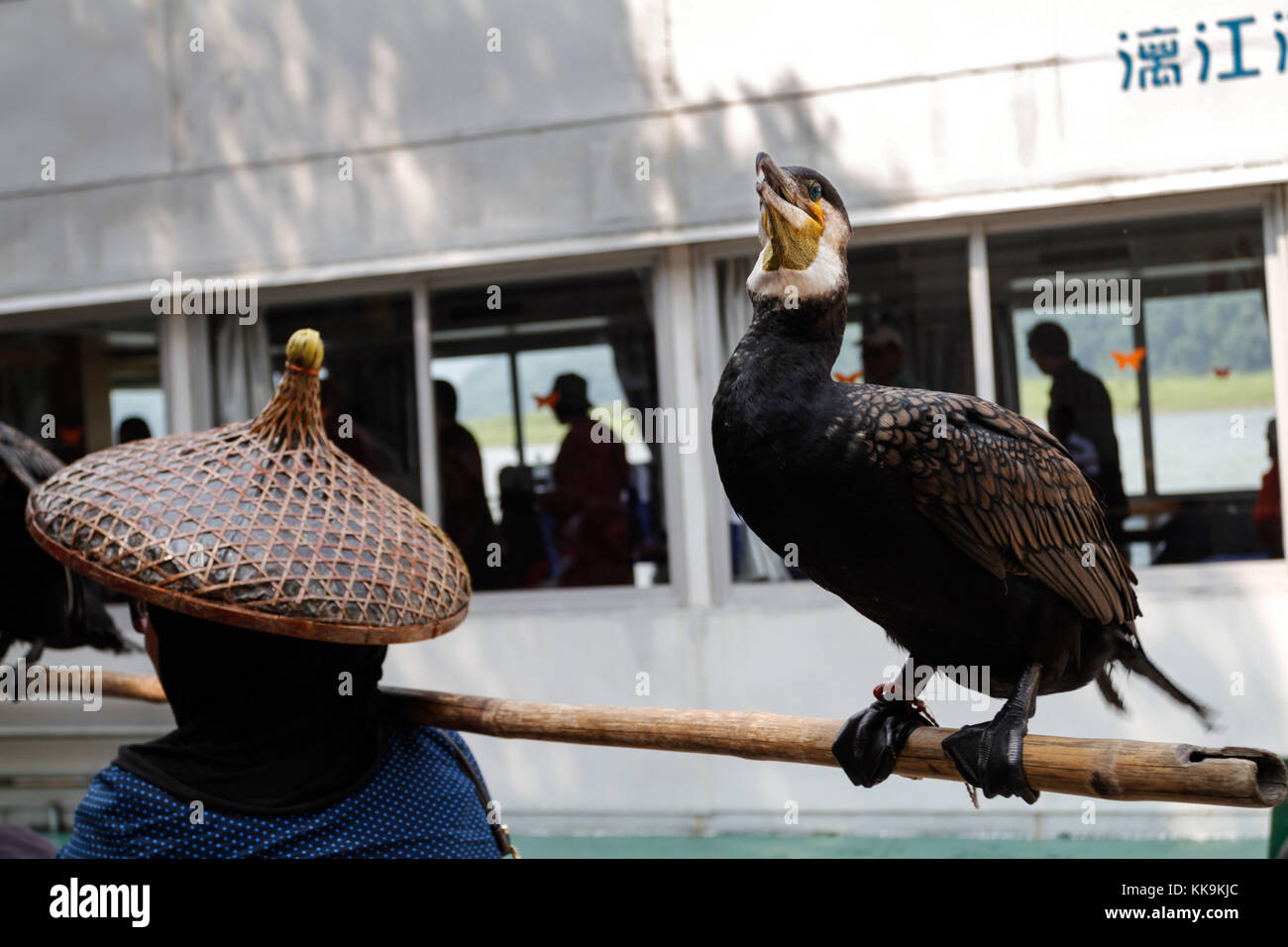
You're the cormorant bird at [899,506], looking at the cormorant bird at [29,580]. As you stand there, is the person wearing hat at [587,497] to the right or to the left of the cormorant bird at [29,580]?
right

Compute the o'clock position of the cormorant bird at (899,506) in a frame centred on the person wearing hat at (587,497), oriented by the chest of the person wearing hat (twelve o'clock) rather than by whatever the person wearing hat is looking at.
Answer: The cormorant bird is roughly at 9 o'clock from the person wearing hat.

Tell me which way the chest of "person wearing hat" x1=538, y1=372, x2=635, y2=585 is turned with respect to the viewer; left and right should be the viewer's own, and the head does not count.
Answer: facing to the left of the viewer

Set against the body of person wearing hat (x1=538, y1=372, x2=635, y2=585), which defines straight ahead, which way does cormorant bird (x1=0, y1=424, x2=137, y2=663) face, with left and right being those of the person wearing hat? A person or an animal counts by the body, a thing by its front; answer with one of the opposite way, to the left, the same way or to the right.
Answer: the same way

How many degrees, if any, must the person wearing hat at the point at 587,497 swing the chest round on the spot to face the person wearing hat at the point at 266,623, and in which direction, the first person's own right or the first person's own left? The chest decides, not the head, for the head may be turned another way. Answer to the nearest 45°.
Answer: approximately 90° to the first person's own left

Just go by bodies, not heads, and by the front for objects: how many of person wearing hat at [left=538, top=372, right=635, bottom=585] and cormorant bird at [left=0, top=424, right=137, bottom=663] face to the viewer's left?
2

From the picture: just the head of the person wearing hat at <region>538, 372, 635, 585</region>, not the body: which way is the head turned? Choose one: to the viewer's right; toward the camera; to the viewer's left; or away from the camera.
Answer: to the viewer's left

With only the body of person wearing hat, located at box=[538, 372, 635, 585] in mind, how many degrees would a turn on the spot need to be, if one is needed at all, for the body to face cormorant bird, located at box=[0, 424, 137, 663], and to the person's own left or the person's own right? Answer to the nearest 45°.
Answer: approximately 45° to the person's own left

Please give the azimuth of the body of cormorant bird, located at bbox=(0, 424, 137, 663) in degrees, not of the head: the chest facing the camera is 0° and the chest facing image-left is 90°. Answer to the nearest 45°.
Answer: approximately 90°
